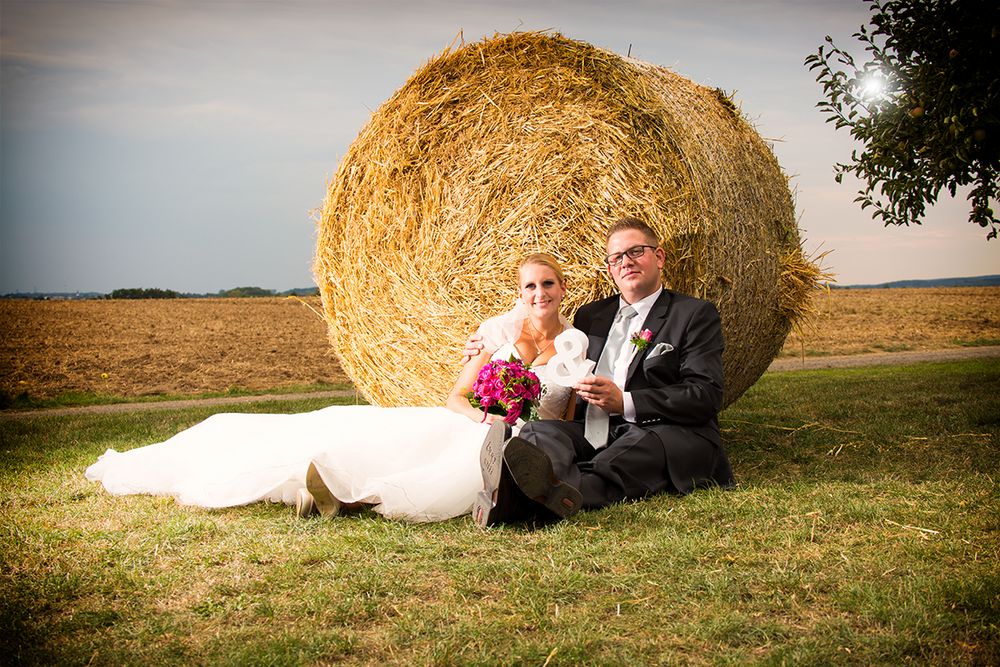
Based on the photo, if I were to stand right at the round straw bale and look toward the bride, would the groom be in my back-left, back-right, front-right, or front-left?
front-left

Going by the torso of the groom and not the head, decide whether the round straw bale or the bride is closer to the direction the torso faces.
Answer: the bride

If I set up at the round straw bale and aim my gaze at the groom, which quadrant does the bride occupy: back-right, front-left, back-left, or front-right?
front-right

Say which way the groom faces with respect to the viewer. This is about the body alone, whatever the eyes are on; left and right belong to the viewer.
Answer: facing the viewer and to the left of the viewer

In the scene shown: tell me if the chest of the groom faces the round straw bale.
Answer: no

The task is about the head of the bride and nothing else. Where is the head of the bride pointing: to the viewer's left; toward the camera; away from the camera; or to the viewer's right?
toward the camera
